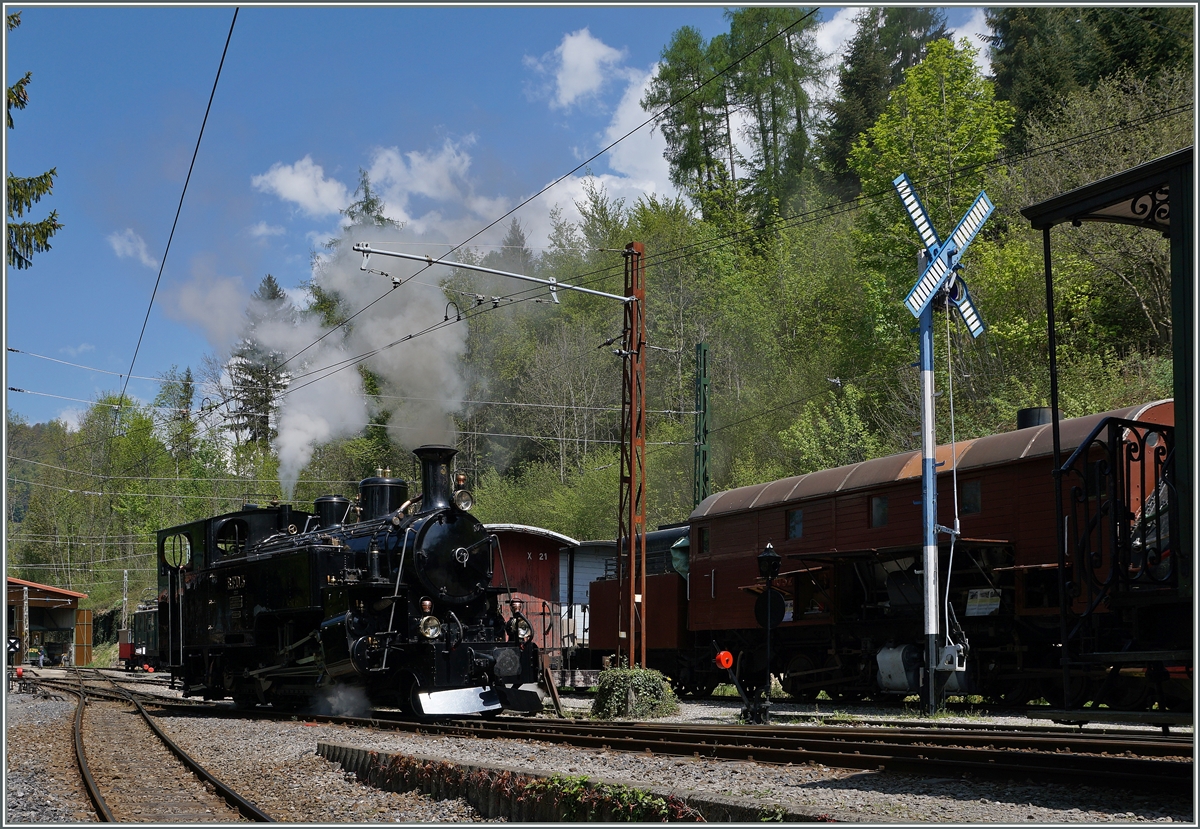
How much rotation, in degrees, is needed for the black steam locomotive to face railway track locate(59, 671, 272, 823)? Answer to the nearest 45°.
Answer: approximately 45° to its right

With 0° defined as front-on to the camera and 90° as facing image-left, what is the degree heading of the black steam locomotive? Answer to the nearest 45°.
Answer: approximately 315°

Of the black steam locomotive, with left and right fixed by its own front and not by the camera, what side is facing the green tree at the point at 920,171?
left

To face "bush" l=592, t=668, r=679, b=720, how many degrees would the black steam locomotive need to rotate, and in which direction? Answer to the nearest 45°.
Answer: approximately 45° to its left

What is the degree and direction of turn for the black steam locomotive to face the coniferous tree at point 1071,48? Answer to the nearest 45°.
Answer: approximately 90° to its left

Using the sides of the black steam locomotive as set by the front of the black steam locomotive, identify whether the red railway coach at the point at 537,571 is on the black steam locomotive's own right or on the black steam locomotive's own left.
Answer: on the black steam locomotive's own left

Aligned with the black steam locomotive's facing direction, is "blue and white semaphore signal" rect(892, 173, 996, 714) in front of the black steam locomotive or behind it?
in front

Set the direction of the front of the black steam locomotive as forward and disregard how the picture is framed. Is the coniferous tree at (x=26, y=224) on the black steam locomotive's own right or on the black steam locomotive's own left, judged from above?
on the black steam locomotive's own right
